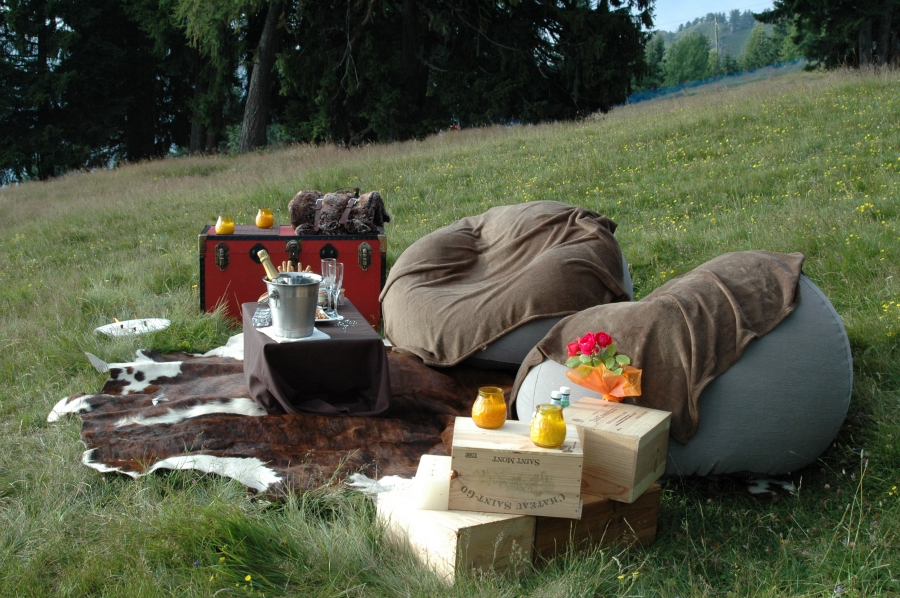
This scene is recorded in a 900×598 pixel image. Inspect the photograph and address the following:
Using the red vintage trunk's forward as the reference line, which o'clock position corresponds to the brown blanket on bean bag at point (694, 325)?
The brown blanket on bean bag is roughly at 11 o'clock from the red vintage trunk.

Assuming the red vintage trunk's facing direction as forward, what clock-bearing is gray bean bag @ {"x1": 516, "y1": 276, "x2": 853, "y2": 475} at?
The gray bean bag is roughly at 11 o'clock from the red vintage trunk.

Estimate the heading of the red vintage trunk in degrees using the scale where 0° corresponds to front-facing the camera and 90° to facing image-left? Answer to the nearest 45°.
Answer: approximately 0°

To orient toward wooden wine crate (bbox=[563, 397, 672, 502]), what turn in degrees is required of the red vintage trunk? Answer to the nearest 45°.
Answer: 0° — it already faces it

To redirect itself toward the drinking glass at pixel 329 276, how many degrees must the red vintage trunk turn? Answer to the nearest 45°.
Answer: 0° — it already faces it

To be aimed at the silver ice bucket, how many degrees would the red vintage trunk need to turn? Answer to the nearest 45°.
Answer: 0° — it already faces it
